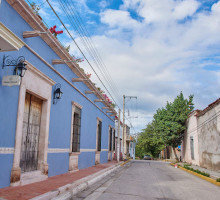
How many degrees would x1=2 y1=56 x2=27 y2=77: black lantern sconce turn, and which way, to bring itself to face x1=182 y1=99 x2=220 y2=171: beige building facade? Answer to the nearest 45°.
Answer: approximately 45° to its left

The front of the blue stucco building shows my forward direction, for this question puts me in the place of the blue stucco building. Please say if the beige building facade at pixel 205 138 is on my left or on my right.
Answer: on my left

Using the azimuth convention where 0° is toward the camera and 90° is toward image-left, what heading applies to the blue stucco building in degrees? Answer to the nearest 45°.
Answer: approximately 315°

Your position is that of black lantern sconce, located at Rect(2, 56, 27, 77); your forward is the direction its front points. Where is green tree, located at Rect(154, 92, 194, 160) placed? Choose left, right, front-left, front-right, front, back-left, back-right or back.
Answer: front-left

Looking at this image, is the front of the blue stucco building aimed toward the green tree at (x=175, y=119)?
no

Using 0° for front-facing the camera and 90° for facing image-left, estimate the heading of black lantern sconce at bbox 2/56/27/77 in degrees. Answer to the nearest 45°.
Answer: approximately 270°
